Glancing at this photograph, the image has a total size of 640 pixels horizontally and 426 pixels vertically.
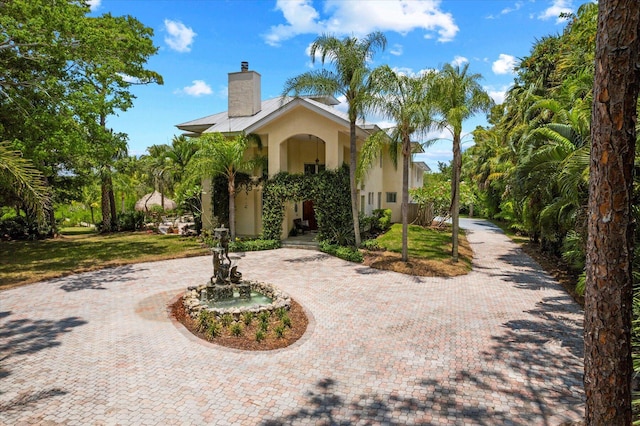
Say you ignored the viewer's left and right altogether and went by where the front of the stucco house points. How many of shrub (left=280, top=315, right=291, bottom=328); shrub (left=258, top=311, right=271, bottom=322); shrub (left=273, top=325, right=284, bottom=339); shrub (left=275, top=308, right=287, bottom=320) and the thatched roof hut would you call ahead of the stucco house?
4

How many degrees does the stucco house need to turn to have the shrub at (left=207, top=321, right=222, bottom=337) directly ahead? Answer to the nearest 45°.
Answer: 0° — it already faces it

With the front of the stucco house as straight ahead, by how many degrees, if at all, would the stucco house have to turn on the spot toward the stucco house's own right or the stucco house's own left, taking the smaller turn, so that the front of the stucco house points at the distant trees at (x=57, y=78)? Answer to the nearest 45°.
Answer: approximately 45° to the stucco house's own right

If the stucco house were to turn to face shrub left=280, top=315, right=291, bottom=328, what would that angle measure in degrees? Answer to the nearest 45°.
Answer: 0° — it already faces it

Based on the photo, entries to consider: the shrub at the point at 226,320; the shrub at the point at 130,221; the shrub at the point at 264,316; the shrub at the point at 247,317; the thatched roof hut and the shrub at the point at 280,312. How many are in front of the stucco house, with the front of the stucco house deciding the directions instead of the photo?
4

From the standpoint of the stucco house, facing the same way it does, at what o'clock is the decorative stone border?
The decorative stone border is roughly at 12 o'clock from the stucco house.

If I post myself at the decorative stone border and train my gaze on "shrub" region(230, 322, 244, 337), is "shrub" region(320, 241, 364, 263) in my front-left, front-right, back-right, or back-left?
back-left

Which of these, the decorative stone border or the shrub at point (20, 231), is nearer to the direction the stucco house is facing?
the decorative stone border

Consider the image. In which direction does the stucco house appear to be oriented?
toward the camera

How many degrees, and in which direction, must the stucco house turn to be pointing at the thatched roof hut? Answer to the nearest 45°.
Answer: approximately 135° to its right

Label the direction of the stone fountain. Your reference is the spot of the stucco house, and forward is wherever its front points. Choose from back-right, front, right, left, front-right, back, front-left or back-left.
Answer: front

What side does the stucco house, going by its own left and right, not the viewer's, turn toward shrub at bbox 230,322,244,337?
front

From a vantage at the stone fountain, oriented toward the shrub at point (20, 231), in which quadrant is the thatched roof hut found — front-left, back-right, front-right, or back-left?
front-right

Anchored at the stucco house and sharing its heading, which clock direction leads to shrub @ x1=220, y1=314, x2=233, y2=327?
The shrub is roughly at 12 o'clock from the stucco house.

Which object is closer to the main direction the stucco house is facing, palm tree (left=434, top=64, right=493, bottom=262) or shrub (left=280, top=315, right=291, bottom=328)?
the shrub

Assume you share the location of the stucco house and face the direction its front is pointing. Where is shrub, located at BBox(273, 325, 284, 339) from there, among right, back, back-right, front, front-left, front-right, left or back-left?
front
